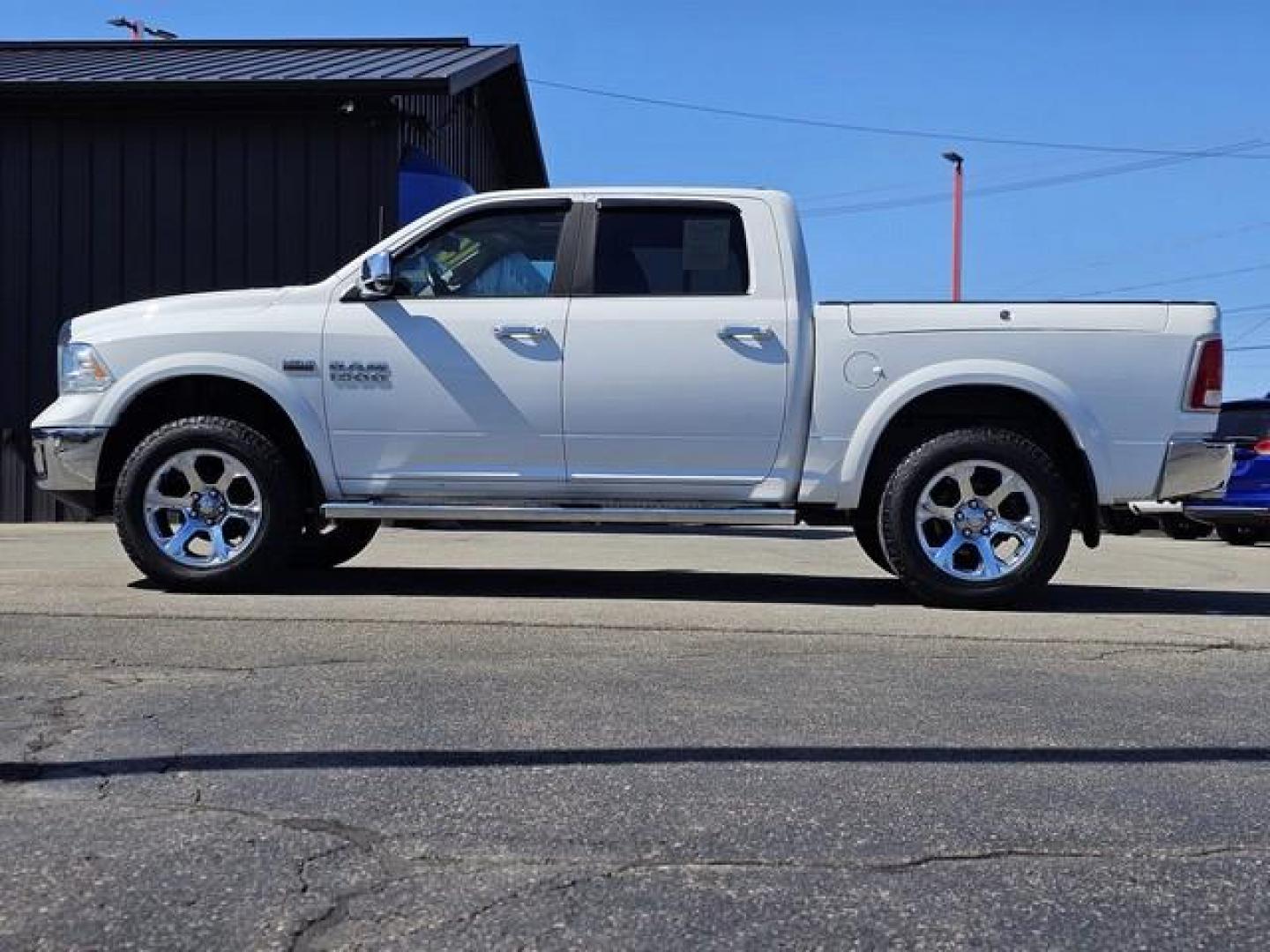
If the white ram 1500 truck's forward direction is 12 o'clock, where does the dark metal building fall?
The dark metal building is roughly at 2 o'clock from the white ram 1500 truck.

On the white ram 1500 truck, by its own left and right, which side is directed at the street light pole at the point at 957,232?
right

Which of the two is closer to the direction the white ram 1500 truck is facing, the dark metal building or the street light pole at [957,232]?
the dark metal building

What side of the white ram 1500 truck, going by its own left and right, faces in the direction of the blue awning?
right

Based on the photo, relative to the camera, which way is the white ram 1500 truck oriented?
to the viewer's left
